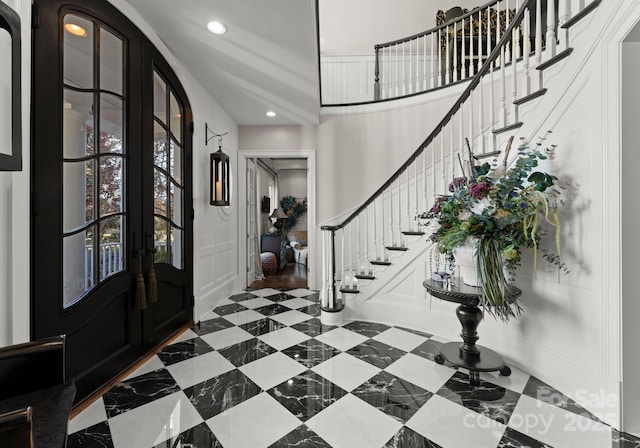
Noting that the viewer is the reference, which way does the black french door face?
facing the viewer and to the right of the viewer

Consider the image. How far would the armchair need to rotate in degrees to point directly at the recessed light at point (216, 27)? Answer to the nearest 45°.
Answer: approximately 45° to its left

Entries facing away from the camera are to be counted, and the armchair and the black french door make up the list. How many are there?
0

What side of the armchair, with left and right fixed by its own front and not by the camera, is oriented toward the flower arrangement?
front

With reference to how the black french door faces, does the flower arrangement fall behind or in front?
in front

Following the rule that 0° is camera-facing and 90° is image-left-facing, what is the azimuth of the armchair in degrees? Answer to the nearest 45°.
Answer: approximately 270°

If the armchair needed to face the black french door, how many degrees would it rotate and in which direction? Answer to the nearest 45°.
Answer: approximately 90° to its left
